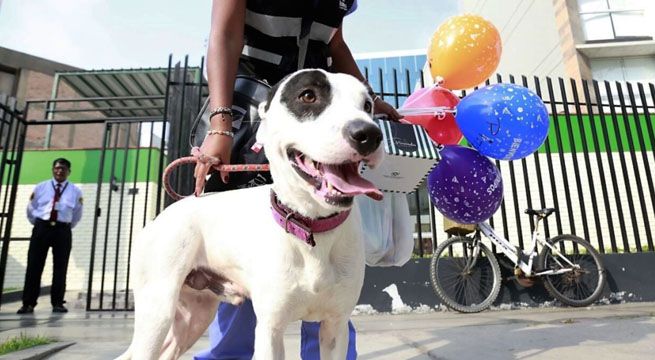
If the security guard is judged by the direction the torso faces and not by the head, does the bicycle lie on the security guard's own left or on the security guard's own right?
on the security guard's own left

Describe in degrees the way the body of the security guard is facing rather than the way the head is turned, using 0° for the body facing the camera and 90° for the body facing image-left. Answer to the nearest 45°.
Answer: approximately 0°

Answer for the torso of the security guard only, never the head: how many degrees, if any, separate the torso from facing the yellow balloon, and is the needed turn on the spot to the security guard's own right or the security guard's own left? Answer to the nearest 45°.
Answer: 0° — they already face it

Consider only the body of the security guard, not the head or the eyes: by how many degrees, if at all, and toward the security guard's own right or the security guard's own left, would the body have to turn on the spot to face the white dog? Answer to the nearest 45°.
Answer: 0° — they already face it

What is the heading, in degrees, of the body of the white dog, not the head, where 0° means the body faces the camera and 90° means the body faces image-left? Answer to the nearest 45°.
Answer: approximately 315°
